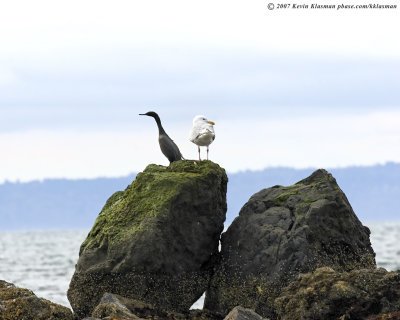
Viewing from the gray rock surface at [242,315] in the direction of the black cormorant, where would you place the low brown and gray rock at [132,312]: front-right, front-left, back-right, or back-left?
front-left

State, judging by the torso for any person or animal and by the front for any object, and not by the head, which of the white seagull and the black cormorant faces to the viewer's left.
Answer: the black cormorant

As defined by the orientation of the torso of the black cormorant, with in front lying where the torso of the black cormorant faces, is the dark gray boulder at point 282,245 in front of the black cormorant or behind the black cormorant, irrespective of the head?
behind

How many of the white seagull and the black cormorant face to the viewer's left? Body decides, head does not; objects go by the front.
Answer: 1

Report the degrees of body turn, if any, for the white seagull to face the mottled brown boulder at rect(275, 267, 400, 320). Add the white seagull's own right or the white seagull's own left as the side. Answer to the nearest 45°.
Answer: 0° — it already faces it

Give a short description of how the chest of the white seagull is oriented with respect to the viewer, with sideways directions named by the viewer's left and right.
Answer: facing the viewer and to the right of the viewer

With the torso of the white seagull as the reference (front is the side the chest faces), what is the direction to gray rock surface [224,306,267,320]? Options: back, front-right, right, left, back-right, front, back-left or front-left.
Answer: front-right

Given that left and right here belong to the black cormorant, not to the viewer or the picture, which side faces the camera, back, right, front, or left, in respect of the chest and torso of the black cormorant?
left
